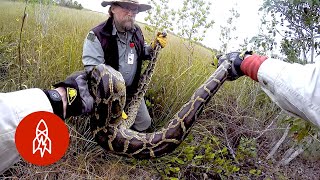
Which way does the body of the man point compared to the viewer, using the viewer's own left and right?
facing the viewer and to the right of the viewer
